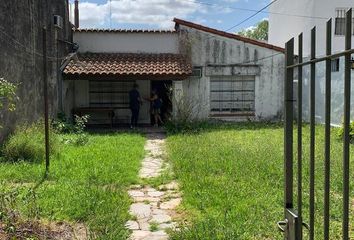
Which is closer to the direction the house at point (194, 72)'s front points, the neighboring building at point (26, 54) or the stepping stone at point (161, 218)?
the stepping stone

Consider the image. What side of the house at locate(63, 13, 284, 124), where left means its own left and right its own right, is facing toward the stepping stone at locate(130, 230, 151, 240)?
front

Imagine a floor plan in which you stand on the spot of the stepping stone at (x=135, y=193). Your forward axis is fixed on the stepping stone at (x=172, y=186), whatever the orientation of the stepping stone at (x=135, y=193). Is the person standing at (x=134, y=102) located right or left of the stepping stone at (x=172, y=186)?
left

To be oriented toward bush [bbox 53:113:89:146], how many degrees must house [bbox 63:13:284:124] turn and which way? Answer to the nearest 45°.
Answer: approximately 45° to its right

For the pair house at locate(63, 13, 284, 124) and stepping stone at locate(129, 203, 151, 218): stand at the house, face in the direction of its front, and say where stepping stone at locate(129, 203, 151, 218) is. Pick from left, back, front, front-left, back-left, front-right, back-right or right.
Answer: front

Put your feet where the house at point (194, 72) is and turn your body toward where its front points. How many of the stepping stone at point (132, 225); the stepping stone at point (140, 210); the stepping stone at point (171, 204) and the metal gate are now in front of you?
4

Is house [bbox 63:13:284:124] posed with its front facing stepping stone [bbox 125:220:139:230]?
yes

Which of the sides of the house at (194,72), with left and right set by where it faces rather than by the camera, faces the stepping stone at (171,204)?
front

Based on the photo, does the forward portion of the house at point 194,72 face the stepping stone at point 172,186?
yes

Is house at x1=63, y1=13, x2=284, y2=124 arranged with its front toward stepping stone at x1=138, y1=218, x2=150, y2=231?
yes

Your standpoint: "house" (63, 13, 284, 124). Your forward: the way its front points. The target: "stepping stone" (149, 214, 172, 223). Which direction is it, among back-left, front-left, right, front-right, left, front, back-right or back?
front

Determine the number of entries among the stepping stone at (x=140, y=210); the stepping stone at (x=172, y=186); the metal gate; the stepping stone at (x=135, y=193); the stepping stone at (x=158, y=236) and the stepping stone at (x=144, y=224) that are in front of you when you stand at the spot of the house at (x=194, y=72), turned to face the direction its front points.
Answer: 6

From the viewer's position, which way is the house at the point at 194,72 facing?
facing the viewer

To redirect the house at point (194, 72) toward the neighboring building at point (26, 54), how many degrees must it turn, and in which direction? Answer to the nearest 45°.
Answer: approximately 45° to its right
